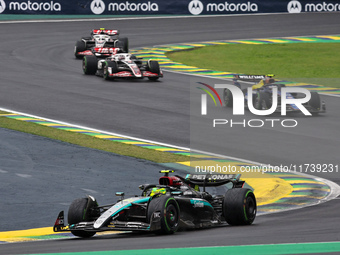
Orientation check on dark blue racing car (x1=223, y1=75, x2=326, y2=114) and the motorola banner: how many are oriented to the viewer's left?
0

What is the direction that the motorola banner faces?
toward the camera

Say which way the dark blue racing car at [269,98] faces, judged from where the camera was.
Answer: facing the viewer and to the right of the viewer

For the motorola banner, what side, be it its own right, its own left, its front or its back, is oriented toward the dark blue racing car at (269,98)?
front

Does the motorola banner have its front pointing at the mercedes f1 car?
yes

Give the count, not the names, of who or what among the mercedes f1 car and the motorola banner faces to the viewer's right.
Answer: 0

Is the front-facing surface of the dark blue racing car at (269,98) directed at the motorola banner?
no

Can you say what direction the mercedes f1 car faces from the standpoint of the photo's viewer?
facing the viewer and to the left of the viewer

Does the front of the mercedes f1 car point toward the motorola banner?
no
